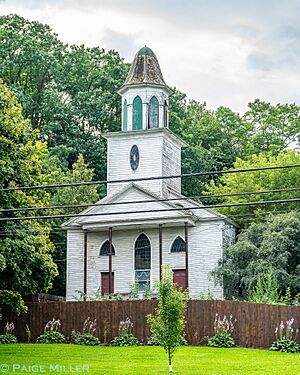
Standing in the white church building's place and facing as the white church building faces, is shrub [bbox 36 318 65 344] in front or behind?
in front

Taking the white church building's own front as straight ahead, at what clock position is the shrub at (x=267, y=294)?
The shrub is roughly at 11 o'clock from the white church building.

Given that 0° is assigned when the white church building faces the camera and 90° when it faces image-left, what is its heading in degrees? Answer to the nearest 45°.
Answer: approximately 0°

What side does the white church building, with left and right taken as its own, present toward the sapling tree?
front

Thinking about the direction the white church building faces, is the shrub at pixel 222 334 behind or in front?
in front

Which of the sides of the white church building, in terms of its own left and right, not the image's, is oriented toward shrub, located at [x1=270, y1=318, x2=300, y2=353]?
front

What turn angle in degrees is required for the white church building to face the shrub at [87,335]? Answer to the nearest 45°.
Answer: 0° — it already faces it

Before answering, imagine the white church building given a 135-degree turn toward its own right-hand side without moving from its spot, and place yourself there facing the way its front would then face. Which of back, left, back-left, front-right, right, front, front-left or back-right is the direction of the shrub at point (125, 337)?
back-left
